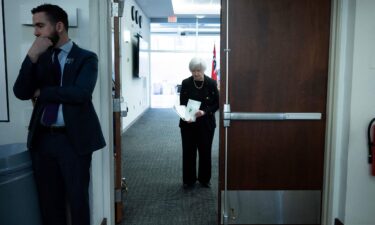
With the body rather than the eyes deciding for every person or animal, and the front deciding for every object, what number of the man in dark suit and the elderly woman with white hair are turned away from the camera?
0

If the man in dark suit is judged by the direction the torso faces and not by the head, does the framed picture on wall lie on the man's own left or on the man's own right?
on the man's own right

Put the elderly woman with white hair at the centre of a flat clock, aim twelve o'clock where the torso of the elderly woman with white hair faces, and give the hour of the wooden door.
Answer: The wooden door is roughly at 11 o'clock from the elderly woman with white hair.

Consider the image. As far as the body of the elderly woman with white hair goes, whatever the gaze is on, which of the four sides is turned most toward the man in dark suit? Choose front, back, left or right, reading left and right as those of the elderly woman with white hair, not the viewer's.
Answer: front

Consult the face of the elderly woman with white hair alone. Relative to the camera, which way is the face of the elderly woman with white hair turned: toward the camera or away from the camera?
toward the camera

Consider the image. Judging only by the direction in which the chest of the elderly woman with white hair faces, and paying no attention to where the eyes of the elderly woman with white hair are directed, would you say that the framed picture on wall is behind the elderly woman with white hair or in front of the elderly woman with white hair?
in front

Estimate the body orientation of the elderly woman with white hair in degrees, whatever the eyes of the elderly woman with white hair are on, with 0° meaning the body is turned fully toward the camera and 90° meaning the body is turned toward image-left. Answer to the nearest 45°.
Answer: approximately 0°
